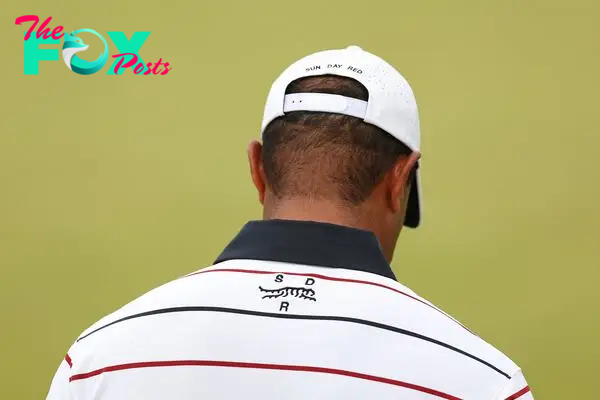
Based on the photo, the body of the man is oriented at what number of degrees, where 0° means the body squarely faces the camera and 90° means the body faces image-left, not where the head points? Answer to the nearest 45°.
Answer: approximately 180°
